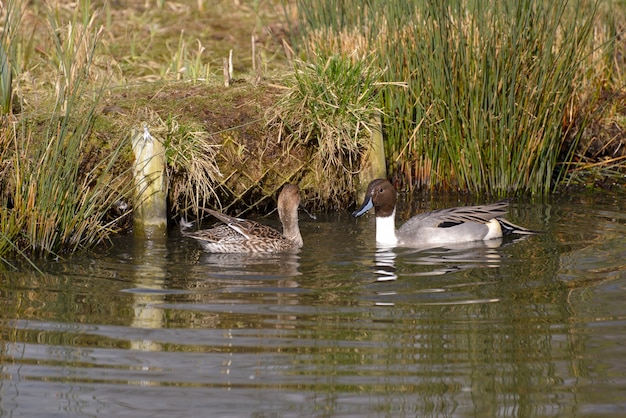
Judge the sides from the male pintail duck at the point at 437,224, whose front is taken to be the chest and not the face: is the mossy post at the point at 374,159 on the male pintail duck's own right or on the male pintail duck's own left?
on the male pintail duck's own right

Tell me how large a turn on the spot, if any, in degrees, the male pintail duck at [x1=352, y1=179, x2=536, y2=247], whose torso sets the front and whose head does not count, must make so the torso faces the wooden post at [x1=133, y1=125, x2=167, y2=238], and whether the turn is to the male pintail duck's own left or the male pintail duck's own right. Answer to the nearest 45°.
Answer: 0° — it already faces it

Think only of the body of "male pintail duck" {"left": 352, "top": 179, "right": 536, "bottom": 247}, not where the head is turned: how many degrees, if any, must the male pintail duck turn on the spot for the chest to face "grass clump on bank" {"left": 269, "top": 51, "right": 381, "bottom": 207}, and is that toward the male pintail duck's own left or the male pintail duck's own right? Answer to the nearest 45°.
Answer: approximately 45° to the male pintail duck's own right

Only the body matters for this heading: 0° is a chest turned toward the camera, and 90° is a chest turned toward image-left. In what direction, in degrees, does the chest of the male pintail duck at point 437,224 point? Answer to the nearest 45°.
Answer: approximately 90°

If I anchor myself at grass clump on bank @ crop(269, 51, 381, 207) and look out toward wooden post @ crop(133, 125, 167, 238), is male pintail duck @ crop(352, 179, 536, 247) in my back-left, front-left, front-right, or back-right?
back-left
